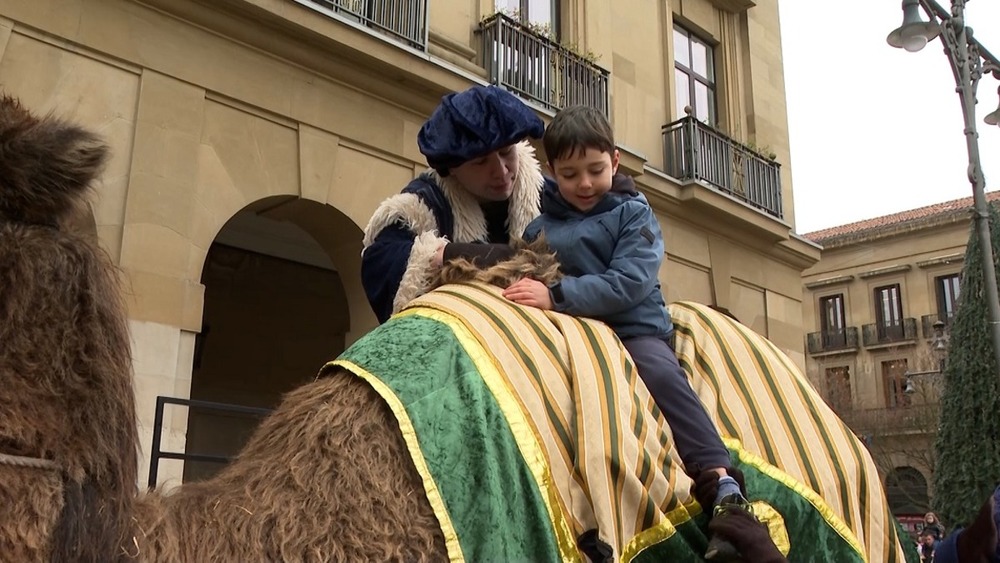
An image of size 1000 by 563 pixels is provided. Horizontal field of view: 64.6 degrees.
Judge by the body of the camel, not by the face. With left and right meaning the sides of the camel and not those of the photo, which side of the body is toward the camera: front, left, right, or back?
left

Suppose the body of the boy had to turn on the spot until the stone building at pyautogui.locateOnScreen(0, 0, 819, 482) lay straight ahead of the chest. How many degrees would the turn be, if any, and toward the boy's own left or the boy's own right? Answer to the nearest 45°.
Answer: approximately 90° to the boy's own right

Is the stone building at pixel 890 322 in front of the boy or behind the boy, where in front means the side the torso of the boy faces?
behind

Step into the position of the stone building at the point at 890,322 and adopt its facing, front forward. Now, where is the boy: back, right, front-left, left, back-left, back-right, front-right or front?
front-left

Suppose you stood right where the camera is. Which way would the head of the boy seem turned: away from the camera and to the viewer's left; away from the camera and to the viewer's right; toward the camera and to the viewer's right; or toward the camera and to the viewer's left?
toward the camera and to the viewer's left

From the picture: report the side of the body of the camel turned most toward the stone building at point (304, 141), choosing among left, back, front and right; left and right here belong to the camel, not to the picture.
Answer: right

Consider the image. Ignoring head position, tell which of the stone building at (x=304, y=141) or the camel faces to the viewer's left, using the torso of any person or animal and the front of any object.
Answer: the camel

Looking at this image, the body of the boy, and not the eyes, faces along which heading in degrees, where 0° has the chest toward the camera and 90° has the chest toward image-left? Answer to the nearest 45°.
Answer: approximately 45°

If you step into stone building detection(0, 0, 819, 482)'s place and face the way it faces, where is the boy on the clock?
The boy is roughly at 1 o'clock from the stone building.

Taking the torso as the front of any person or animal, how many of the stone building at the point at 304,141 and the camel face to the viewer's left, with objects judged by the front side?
1

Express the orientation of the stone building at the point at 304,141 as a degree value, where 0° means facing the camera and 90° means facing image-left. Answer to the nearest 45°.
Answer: approximately 315°
